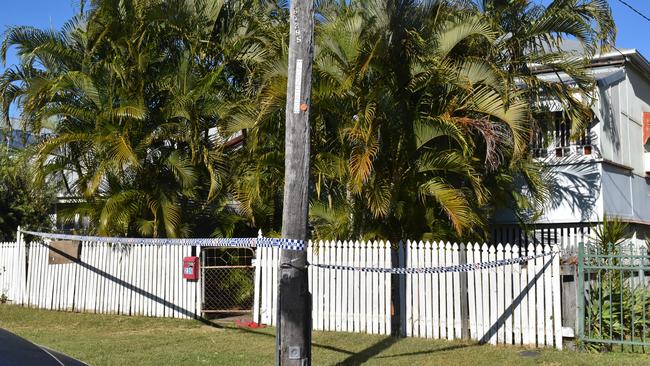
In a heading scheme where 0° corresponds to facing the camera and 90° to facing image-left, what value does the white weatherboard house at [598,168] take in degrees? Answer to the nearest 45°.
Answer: approximately 45°

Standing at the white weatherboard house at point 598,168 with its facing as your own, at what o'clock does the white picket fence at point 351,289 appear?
The white picket fence is roughly at 12 o'clock from the white weatherboard house.

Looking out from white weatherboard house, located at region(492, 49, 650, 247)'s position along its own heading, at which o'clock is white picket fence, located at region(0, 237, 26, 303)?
The white picket fence is roughly at 1 o'clock from the white weatherboard house.

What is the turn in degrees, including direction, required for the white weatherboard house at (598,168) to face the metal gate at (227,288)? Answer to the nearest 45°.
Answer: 0° — it already faces it

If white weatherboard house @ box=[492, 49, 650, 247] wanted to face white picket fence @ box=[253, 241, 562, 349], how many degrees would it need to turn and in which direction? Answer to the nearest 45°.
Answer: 0° — it already faces it
